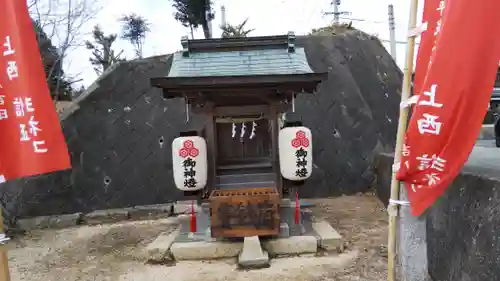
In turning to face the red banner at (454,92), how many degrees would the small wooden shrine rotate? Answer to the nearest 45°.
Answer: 0° — it already faces it

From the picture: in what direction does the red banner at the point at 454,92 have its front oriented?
toward the camera

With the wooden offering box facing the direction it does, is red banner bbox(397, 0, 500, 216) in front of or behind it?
in front

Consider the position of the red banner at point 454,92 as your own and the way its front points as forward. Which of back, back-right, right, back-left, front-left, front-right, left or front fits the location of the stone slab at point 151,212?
back-right

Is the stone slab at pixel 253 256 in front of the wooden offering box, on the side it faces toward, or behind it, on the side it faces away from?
in front

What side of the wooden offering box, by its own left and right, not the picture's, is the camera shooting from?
front

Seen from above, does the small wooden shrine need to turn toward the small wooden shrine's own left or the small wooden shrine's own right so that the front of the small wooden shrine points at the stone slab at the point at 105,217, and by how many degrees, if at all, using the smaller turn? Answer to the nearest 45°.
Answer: approximately 135° to the small wooden shrine's own right

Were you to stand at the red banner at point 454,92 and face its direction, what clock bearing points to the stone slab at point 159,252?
The stone slab is roughly at 4 o'clock from the red banner.

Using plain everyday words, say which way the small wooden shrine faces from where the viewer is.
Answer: facing the viewer

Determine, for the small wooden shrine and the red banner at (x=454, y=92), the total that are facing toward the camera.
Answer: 2

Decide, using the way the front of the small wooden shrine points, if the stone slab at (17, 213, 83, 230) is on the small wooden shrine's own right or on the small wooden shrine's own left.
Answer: on the small wooden shrine's own right

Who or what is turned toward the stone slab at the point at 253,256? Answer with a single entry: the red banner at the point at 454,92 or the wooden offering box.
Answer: the wooden offering box

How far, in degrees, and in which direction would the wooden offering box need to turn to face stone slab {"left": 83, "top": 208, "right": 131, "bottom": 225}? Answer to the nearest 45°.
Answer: approximately 135° to its right

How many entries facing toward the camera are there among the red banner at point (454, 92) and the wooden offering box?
2
